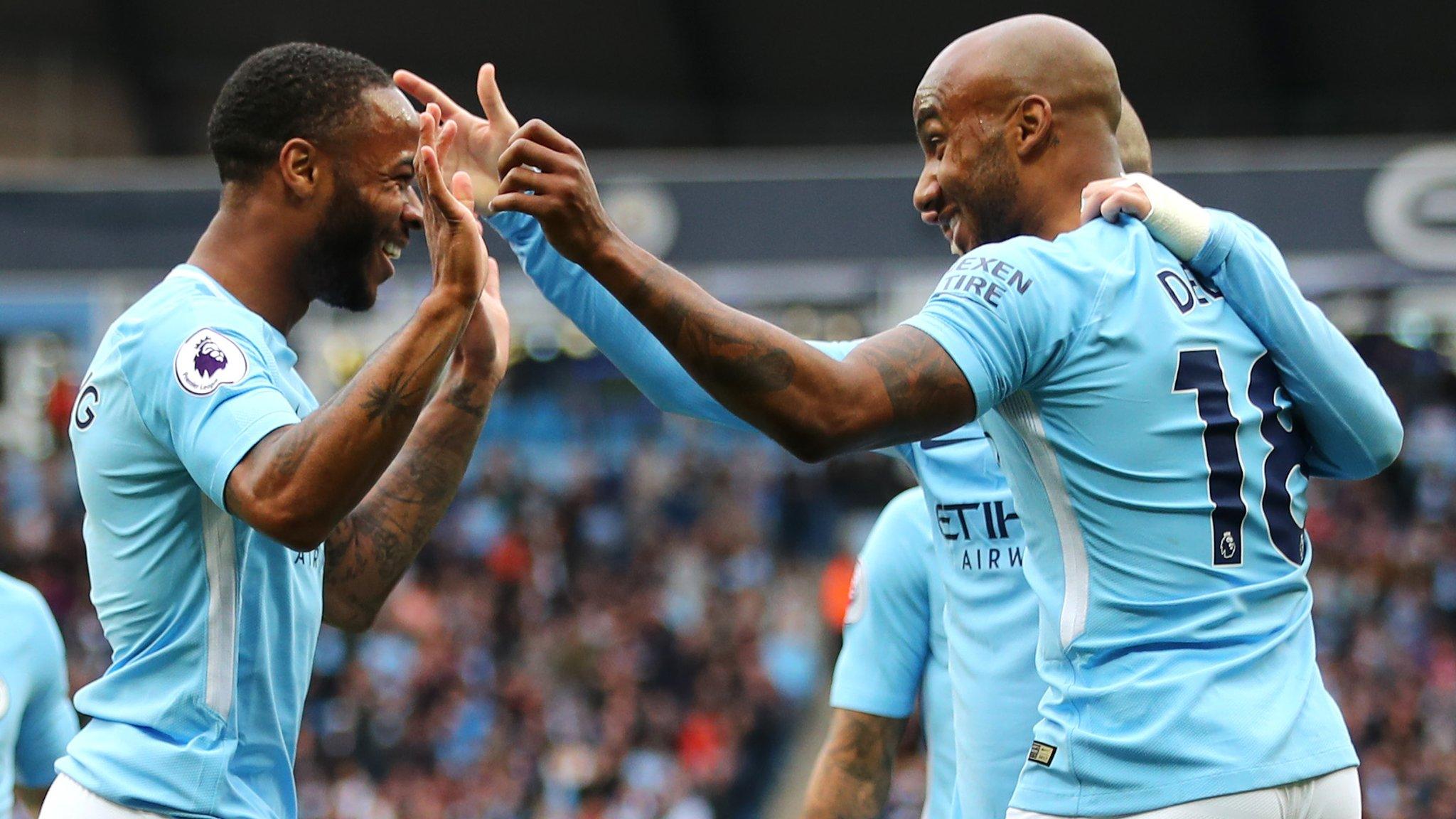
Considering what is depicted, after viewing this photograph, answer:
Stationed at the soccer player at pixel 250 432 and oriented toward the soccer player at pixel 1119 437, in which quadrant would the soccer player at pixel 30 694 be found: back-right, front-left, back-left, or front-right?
back-left

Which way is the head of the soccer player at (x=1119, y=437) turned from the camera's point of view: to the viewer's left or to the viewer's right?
to the viewer's left

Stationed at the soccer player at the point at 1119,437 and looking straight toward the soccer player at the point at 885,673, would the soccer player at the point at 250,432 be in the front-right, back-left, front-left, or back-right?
front-left

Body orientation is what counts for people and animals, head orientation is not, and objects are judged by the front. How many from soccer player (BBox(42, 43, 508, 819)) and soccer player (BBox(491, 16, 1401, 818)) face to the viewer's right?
1

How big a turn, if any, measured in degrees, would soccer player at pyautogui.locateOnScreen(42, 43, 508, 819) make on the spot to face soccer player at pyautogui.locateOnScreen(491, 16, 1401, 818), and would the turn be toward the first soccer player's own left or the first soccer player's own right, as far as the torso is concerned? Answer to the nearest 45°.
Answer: approximately 45° to the first soccer player's own right

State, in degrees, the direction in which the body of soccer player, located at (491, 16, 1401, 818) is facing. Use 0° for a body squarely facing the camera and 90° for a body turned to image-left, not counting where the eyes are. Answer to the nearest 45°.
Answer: approximately 135°

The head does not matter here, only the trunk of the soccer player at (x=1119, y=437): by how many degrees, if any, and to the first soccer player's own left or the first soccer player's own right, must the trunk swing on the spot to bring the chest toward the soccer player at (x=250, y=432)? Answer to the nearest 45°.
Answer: approximately 45° to the first soccer player's own left

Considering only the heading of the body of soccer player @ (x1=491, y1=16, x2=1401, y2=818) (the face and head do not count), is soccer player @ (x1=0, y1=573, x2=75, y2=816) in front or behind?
in front

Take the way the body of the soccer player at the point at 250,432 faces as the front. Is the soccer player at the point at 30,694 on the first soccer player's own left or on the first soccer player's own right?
on the first soccer player's own left

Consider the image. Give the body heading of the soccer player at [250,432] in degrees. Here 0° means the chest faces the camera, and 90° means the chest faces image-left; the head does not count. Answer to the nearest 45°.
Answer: approximately 270°

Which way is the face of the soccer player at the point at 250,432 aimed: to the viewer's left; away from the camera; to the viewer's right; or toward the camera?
to the viewer's right

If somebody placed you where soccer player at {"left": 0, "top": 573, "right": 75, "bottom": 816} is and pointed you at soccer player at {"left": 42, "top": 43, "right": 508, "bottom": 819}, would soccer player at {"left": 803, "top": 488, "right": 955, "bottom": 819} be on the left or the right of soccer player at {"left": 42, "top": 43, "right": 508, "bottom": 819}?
left
